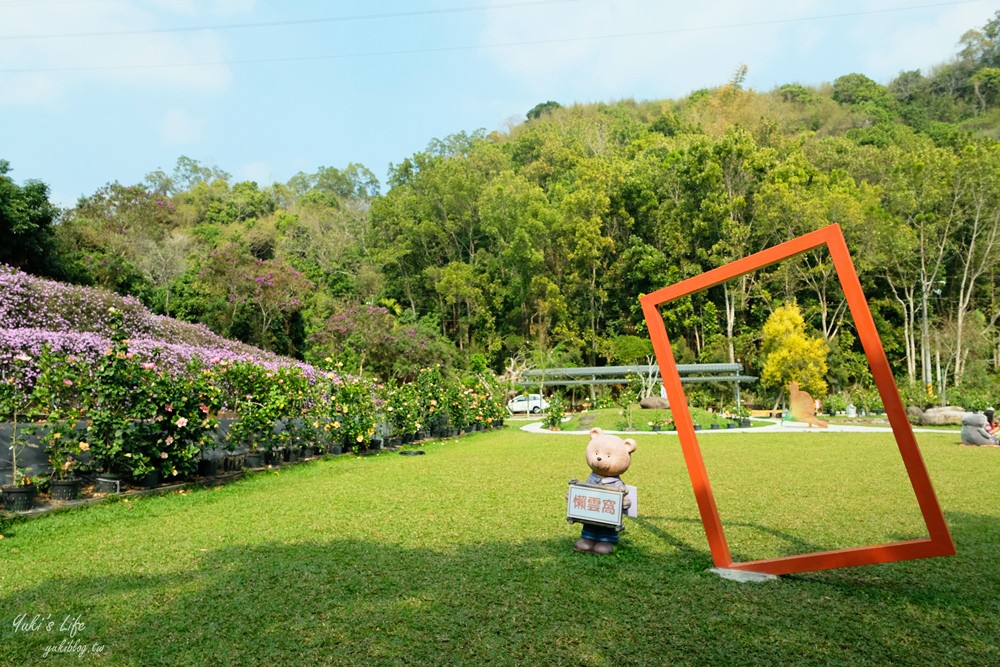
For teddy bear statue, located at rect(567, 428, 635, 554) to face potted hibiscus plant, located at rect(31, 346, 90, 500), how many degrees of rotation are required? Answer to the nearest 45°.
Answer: approximately 45° to its right

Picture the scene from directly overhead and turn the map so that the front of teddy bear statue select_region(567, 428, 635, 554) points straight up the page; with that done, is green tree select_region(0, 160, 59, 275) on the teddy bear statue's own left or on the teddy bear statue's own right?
on the teddy bear statue's own right

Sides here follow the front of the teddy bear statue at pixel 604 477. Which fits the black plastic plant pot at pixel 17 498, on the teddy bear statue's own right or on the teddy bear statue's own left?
on the teddy bear statue's own right

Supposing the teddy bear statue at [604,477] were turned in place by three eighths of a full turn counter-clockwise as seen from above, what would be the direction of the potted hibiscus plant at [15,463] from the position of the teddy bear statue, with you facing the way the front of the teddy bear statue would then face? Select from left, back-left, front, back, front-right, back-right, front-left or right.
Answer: back

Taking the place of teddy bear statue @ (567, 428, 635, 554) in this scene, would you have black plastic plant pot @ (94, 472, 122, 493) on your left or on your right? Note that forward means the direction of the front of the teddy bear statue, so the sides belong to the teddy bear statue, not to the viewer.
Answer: on your right

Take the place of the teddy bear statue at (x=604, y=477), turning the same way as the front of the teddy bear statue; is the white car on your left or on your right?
on your right

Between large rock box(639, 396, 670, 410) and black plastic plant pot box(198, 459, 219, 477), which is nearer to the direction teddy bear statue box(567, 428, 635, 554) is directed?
the black plastic plant pot

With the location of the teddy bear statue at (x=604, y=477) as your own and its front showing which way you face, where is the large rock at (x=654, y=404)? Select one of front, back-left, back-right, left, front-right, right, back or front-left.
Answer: back-right

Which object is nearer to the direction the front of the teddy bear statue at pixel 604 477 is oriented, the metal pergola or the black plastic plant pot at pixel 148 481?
the black plastic plant pot

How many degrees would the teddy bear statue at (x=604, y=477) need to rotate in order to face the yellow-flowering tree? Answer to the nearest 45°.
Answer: approximately 135° to its right

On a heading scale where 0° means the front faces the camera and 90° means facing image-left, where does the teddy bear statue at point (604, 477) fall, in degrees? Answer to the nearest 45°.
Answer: approximately 45°
